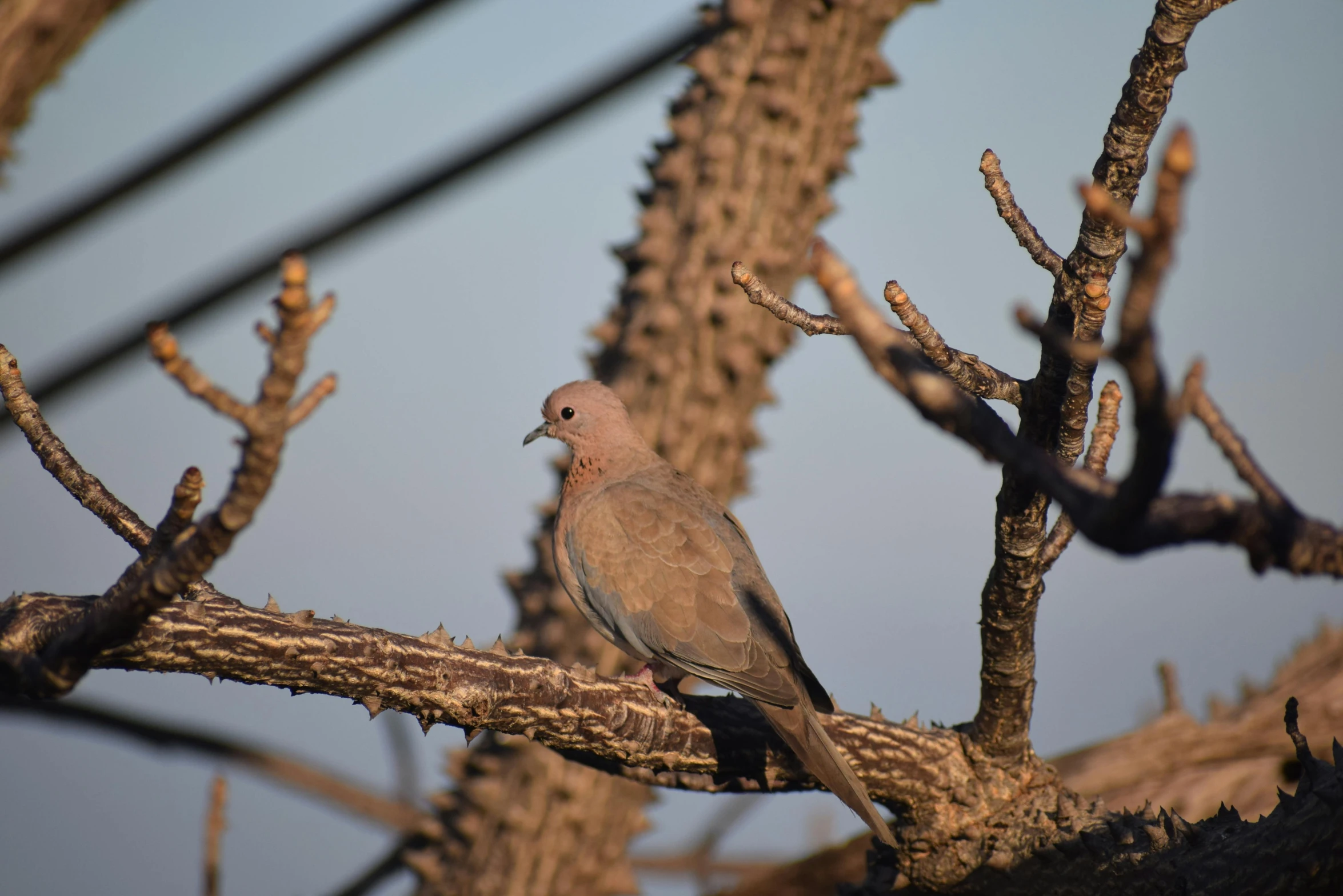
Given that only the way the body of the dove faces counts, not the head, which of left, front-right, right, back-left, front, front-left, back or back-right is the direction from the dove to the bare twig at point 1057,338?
back-left

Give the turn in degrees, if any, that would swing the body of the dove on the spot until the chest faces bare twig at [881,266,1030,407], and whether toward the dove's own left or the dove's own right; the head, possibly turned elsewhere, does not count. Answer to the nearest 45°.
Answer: approximately 135° to the dove's own left

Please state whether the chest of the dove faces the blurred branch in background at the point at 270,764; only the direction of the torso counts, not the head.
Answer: yes

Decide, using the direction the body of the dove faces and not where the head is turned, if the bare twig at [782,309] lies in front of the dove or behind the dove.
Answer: behind

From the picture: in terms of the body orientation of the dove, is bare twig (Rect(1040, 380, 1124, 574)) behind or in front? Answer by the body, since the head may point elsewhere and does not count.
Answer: behind

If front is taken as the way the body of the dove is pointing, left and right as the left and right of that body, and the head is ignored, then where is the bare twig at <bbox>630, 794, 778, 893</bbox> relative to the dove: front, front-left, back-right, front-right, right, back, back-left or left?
front-right

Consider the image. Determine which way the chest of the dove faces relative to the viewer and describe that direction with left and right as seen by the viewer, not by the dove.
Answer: facing away from the viewer and to the left of the viewer

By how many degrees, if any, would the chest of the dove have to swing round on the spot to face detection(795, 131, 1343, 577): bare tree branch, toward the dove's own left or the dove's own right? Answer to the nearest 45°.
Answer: approximately 135° to the dove's own left
